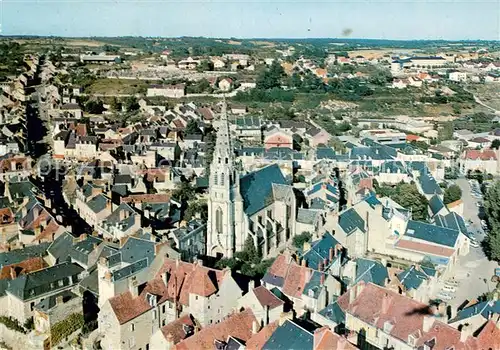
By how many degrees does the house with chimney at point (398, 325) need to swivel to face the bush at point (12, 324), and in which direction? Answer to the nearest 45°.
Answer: approximately 45° to its right

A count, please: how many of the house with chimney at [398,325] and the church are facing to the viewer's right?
0

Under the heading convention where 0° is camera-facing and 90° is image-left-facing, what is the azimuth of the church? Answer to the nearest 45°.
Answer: approximately 45°

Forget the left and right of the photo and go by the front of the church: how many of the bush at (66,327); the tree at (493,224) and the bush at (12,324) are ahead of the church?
2

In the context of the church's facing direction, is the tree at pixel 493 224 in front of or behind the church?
behind

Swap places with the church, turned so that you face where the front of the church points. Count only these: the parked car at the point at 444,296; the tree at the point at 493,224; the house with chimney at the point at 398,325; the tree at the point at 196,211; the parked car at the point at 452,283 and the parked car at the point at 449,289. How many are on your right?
1

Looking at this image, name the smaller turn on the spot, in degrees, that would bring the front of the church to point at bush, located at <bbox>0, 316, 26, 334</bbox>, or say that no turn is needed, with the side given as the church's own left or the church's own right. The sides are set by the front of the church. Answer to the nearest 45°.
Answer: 0° — it already faces it
